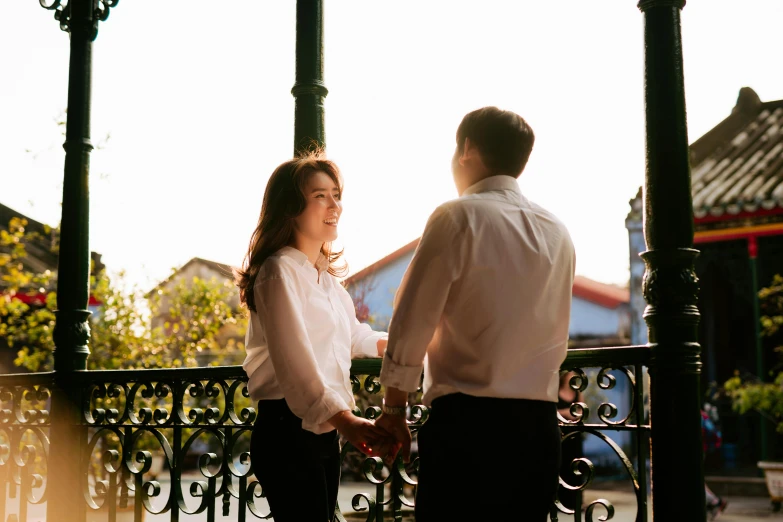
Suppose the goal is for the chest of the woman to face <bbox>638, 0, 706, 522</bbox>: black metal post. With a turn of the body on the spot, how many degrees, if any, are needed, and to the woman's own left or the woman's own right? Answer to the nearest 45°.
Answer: approximately 45° to the woman's own left

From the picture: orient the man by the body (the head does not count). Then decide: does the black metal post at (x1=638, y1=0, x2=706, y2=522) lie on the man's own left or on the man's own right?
on the man's own right

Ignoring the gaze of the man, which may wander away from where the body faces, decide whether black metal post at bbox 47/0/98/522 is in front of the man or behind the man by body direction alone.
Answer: in front

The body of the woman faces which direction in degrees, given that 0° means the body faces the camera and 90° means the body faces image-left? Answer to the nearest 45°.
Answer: approximately 315°

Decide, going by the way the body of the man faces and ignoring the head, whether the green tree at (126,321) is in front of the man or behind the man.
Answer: in front

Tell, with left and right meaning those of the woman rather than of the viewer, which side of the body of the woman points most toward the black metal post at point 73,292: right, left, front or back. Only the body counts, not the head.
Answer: back

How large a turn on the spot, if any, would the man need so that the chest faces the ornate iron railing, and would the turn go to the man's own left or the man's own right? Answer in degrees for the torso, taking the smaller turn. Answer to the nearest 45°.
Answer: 0° — they already face it

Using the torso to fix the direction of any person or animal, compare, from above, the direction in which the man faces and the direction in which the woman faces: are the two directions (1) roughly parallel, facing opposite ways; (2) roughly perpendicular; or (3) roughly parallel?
roughly parallel, facing opposite ways

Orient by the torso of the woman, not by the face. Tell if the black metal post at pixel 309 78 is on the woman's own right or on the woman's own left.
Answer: on the woman's own left

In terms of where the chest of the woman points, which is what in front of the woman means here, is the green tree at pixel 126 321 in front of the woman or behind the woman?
behind

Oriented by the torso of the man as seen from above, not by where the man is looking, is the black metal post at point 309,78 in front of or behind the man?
in front

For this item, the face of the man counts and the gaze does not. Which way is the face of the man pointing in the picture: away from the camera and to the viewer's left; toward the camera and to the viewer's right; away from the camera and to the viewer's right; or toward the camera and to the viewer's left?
away from the camera and to the viewer's left

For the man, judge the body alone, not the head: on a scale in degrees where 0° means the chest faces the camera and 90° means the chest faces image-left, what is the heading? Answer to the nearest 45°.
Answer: approximately 135°

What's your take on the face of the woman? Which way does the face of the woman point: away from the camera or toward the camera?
toward the camera
